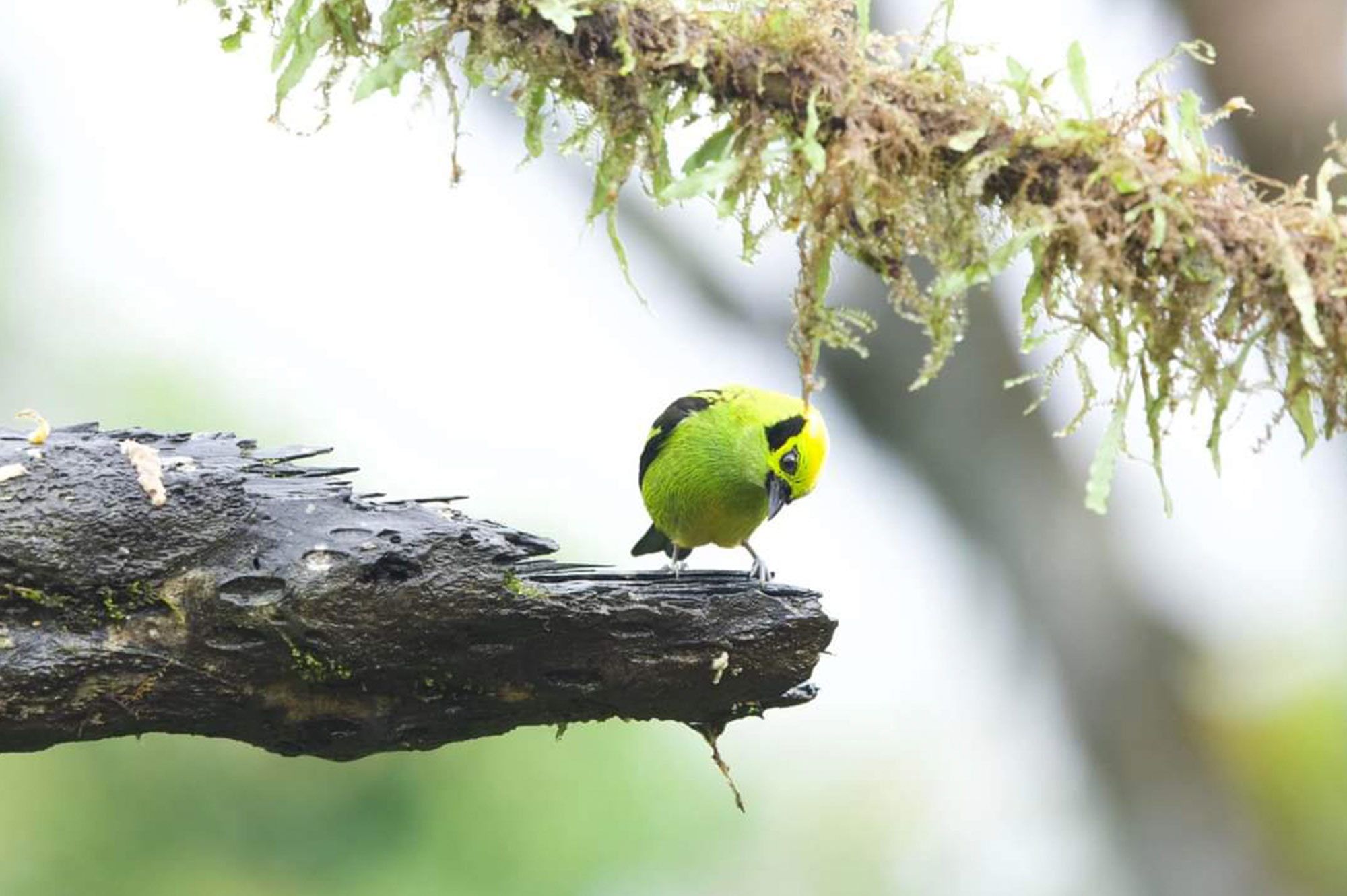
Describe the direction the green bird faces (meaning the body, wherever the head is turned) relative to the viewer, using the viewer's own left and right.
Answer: facing the viewer and to the right of the viewer
